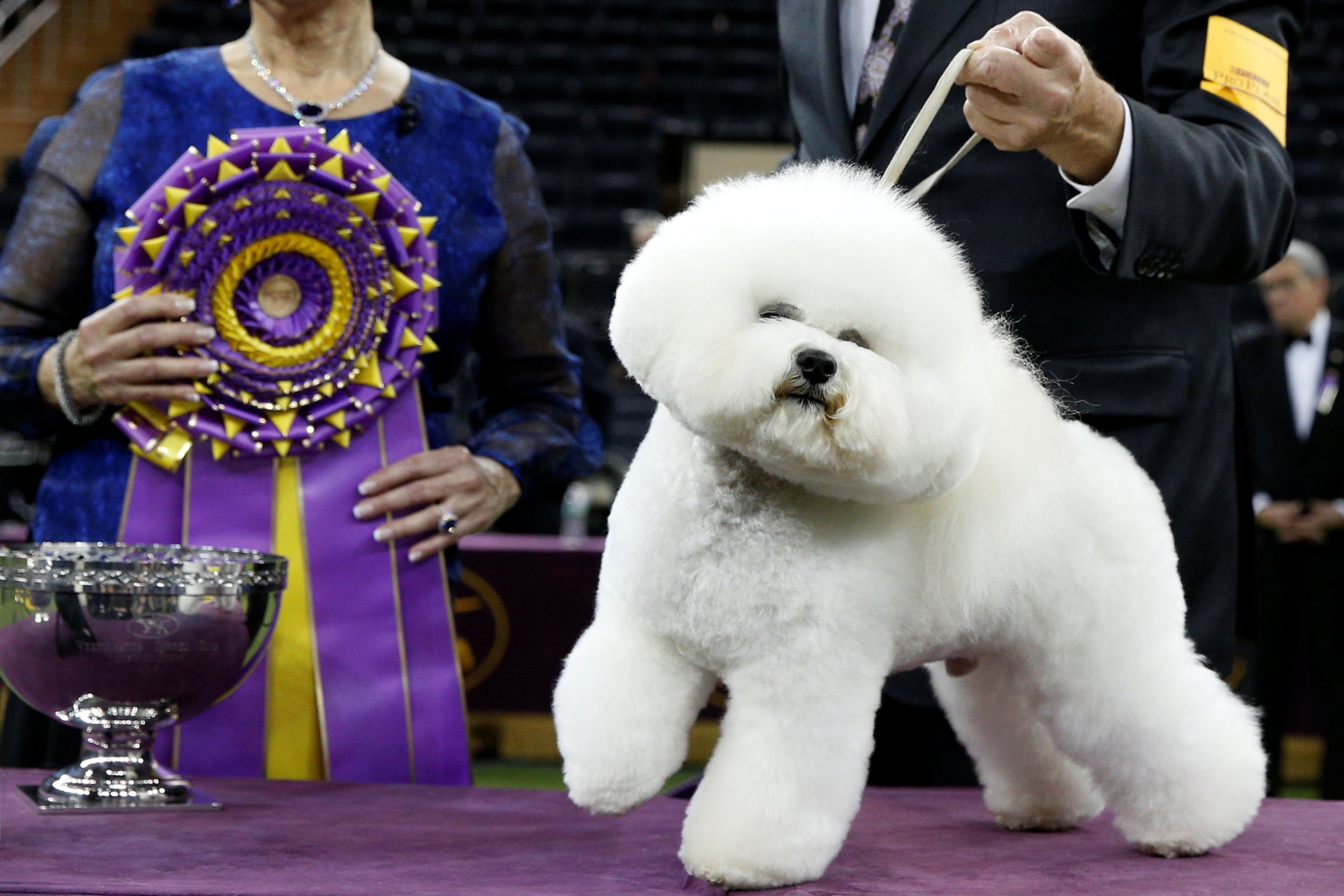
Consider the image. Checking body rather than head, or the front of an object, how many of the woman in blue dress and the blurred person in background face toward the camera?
2

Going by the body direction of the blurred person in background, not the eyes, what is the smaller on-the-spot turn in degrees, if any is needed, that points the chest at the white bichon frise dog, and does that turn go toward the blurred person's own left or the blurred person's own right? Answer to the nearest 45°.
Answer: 0° — they already face it

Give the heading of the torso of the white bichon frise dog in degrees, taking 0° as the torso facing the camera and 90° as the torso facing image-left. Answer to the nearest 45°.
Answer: approximately 45°

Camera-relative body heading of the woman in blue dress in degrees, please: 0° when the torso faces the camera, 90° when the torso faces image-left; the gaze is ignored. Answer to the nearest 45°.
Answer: approximately 0°

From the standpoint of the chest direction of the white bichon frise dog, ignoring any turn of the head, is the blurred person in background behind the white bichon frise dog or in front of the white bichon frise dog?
behind
